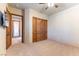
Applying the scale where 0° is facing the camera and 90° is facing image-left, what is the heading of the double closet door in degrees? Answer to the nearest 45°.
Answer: approximately 315°
